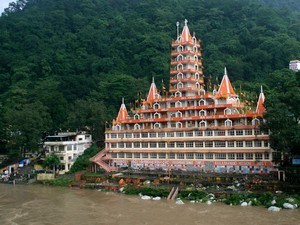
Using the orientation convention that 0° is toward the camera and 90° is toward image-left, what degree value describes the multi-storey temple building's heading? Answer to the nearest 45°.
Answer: approximately 0°
